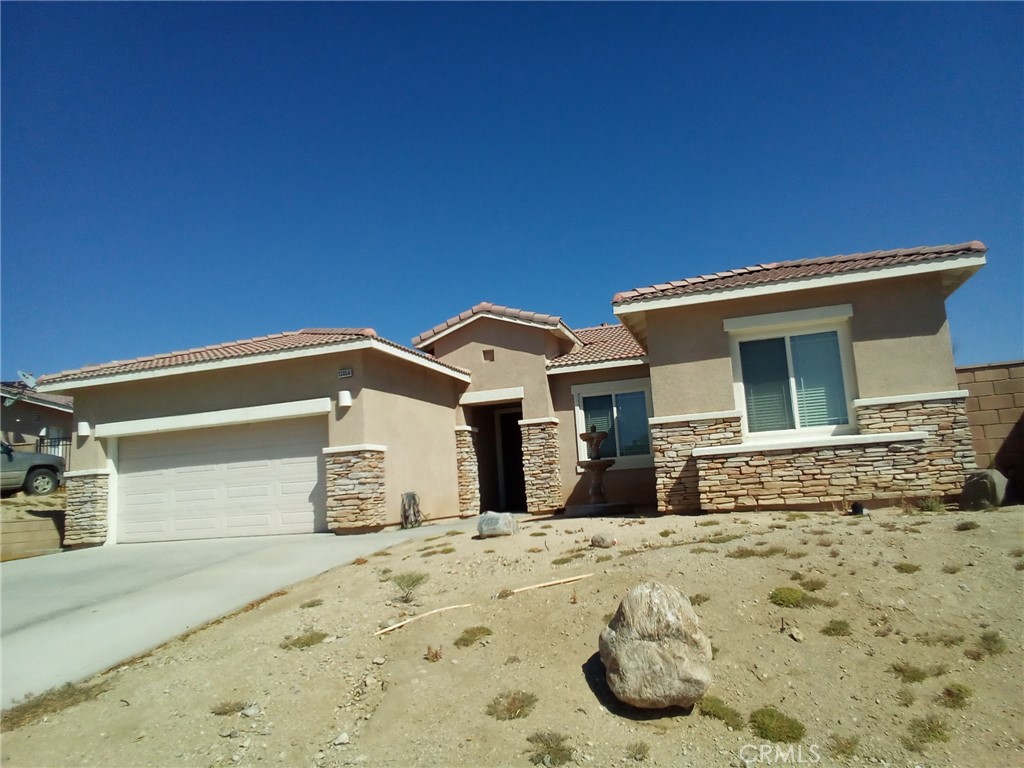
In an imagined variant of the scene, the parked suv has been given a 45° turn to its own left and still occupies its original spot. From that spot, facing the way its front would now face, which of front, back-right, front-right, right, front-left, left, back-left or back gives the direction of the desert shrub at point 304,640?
back-right

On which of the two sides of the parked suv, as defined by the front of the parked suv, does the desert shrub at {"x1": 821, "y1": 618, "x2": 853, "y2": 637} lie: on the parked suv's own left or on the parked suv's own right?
on the parked suv's own right

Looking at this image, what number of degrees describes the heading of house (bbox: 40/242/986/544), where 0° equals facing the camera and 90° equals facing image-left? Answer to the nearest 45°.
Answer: approximately 0°

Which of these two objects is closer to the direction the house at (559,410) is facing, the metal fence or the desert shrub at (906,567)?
the desert shrub

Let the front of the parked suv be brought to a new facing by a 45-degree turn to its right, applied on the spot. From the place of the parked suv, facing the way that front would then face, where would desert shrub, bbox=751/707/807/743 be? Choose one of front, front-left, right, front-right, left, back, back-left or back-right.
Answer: front-right

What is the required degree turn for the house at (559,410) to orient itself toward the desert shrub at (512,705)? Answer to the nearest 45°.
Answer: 0° — it already faces it

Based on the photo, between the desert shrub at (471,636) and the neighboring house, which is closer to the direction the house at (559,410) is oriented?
the desert shrub

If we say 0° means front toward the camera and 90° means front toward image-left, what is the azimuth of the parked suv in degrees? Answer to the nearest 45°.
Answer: approximately 270°

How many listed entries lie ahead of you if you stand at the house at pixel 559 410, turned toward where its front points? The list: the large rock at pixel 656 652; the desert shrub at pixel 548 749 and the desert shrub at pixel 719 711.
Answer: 3

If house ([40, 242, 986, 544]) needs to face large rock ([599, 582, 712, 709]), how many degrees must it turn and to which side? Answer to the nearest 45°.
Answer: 0° — it already faces it

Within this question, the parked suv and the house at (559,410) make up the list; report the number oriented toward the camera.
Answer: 1

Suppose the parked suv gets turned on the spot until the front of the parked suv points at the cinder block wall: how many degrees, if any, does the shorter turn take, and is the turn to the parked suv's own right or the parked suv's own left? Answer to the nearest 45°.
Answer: approximately 45° to the parked suv's own right

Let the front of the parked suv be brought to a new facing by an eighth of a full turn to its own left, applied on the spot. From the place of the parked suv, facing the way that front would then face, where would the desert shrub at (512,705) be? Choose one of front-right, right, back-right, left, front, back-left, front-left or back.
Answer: back-right
